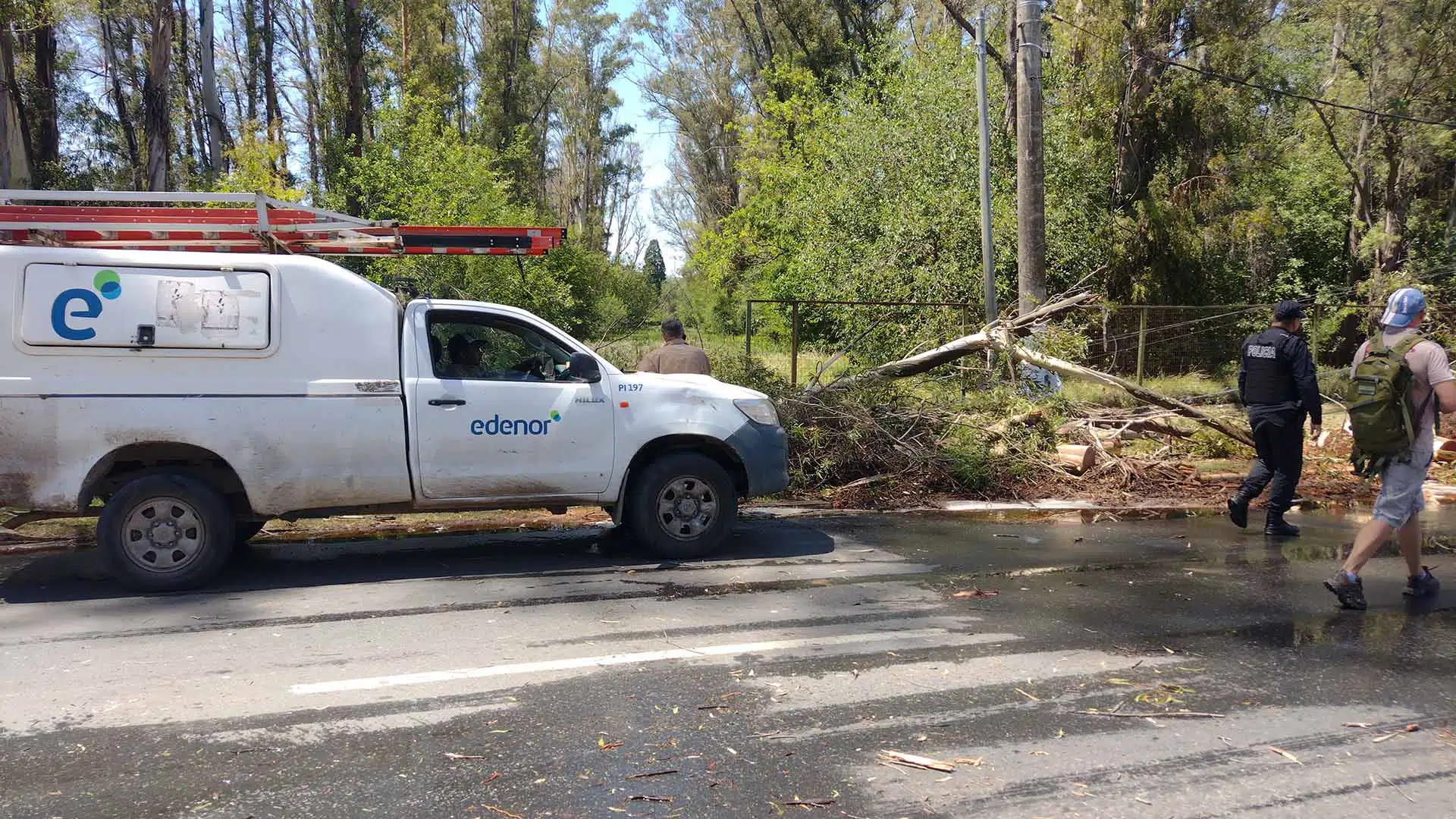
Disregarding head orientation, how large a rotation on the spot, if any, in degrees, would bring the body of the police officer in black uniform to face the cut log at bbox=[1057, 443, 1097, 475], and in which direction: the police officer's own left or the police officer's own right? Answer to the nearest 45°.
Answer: approximately 90° to the police officer's own left

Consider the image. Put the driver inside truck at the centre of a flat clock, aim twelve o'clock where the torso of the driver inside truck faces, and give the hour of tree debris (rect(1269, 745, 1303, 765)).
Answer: The tree debris is roughly at 2 o'clock from the driver inside truck.

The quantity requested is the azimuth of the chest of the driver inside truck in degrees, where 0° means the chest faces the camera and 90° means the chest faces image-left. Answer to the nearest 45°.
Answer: approximately 270°

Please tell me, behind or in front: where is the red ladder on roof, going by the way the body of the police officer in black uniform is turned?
behind

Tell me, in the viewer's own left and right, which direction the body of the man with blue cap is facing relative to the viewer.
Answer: facing away from the viewer and to the right of the viewer

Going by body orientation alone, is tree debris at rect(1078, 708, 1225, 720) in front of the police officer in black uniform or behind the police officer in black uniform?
behind

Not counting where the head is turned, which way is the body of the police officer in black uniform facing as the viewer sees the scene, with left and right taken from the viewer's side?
facing away from the viewer and to the right of the viewer

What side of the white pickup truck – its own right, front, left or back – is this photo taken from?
right

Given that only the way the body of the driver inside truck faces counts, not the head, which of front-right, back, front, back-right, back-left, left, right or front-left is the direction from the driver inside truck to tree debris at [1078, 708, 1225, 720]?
front-right

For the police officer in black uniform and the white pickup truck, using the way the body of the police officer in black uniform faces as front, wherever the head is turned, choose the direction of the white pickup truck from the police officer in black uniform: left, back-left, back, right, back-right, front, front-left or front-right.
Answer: back
